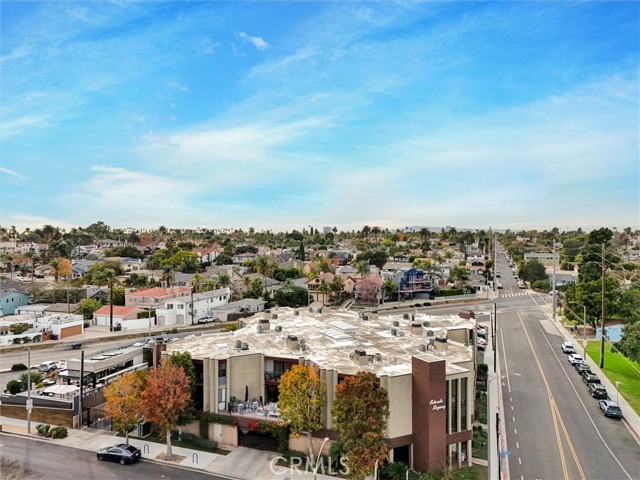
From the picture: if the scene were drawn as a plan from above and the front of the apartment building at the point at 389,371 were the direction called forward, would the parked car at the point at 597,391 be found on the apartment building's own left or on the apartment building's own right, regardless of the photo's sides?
on the apartment building's own left

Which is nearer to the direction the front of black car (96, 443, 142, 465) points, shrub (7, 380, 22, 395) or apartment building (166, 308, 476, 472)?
the shrub

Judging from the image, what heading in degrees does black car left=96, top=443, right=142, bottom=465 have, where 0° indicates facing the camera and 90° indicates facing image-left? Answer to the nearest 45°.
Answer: approximately 135°

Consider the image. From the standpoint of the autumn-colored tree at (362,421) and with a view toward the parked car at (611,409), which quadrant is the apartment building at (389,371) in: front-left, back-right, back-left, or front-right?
front-left

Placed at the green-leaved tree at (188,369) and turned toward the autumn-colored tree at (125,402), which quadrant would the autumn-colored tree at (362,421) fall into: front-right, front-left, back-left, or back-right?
back-left

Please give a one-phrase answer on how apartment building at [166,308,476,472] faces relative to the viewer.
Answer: facing the viewer and to the right of the viewer

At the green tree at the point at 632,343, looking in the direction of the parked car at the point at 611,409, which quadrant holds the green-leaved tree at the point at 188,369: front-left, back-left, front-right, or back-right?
front-right

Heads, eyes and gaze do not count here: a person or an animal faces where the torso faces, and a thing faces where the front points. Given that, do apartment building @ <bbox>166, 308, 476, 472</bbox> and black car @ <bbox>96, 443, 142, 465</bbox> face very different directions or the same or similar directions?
very different directions
